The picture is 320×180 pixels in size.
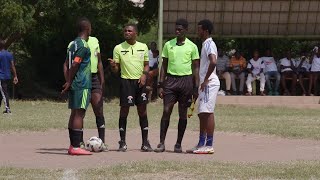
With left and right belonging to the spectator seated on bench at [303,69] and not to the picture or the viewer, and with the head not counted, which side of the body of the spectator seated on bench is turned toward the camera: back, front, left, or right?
front

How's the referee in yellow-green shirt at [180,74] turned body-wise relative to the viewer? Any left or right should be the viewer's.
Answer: facing the viewer

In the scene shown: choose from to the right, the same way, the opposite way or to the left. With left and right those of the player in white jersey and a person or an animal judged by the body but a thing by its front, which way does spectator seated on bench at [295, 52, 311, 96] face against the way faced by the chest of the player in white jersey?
to the left

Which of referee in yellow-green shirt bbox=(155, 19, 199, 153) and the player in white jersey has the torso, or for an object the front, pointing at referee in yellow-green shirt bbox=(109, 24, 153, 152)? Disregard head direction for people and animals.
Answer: the player in white jersey

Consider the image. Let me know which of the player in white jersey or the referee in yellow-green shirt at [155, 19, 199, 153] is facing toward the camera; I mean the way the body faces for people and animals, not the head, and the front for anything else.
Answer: the referee in yellow-green shirt

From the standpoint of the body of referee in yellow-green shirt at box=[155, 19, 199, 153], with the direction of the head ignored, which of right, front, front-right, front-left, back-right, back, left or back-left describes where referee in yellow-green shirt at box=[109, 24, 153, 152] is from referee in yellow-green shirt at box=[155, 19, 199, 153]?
right

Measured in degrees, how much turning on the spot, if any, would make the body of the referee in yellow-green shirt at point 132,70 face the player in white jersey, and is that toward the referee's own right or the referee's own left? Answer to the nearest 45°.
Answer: approximately 90° to the referee's own left

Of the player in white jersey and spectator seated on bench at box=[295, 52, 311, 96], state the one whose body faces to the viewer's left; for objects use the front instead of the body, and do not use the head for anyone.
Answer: the player in white jersey

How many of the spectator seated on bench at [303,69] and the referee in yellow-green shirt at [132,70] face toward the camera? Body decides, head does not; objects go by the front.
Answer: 2

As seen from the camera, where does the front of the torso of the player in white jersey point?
to the viewer's left

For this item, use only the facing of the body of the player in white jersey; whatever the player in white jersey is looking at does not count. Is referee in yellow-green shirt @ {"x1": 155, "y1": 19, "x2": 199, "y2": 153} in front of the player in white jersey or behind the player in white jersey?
in front

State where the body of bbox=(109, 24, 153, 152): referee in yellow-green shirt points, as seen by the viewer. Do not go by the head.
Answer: toward the camera
